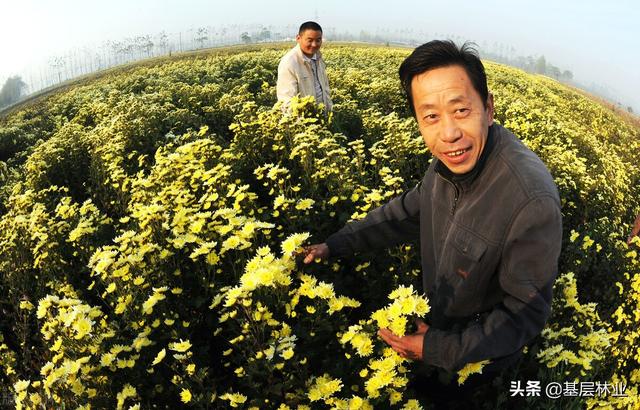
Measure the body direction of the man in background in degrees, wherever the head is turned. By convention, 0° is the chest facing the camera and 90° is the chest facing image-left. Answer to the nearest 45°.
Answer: approximately 315°

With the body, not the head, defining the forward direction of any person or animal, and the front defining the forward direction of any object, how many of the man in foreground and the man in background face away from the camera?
0

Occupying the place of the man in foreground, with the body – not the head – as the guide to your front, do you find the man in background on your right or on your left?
on your right

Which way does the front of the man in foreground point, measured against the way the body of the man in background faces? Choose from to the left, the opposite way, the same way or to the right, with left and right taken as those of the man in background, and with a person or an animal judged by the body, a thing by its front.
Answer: to the right

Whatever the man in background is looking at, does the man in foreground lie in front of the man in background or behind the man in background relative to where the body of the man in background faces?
in front

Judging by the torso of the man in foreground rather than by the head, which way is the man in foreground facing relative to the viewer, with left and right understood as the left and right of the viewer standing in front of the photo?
facing the viewer and to the left of the viewer
